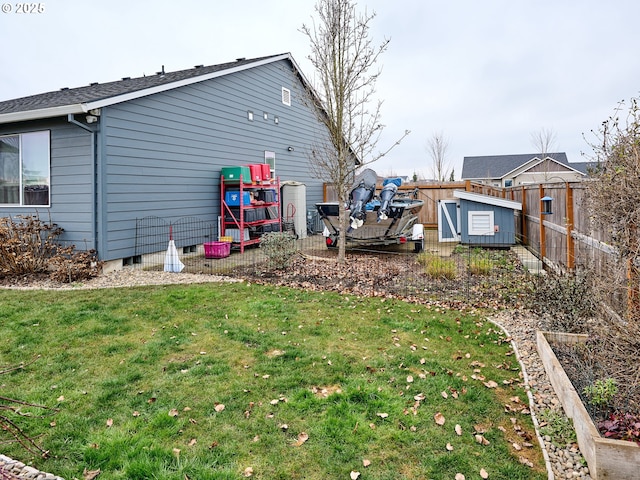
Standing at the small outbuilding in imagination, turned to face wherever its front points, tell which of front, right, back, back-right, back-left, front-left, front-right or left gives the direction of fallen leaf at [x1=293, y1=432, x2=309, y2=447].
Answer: left

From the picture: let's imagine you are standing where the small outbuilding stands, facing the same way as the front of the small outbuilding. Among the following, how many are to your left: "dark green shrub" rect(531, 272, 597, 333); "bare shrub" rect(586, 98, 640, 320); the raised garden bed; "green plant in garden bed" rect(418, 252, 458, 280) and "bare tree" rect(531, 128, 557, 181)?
4

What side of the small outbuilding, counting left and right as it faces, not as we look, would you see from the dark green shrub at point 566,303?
left

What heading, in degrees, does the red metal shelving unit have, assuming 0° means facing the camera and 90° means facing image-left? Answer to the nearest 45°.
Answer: approximately 315°

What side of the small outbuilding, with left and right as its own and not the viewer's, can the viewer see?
left

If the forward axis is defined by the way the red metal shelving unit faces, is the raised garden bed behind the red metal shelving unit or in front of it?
in front

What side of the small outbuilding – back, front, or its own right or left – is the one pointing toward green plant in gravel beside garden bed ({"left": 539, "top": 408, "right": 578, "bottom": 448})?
left
